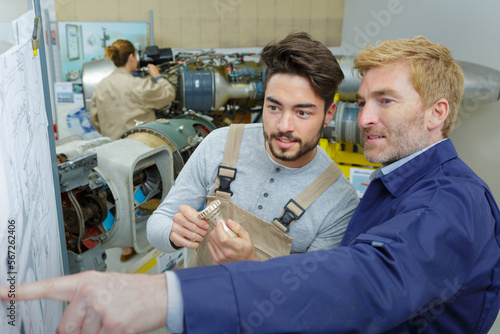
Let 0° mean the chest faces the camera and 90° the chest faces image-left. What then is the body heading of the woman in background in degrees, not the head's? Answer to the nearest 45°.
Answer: approximately 225°

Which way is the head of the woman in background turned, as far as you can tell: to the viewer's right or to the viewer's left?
to the viewer's right

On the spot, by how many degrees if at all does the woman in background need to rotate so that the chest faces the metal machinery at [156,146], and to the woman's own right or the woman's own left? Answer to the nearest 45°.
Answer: approximately 135° to the woman's own right

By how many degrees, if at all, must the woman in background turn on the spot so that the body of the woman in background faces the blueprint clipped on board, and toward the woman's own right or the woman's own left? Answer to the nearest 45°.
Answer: approximately 135° to the woman's own right
